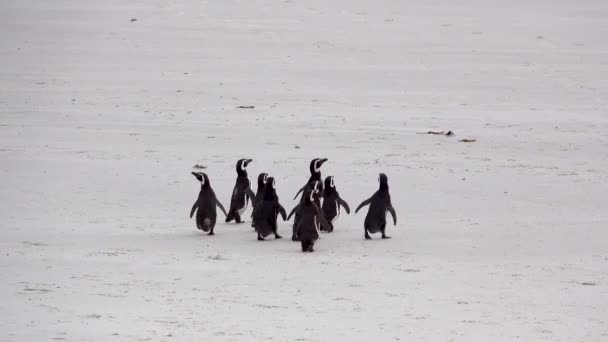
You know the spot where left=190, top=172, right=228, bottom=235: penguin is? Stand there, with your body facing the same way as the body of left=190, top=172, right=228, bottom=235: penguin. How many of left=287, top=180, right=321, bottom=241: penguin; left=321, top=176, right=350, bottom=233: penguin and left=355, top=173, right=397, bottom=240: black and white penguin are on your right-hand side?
3

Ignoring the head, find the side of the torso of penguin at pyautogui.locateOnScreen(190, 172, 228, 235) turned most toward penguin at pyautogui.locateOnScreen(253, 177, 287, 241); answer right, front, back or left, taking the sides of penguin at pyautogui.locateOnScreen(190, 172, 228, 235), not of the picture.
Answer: right

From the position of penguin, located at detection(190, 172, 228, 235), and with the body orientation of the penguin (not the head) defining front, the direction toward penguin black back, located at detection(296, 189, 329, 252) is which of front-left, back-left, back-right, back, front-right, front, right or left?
back-right

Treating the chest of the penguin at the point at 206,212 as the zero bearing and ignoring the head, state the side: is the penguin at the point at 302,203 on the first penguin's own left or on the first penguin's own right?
on the first penguin's own right

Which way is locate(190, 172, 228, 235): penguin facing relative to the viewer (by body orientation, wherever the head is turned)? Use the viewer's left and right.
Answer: facing away from the viewer

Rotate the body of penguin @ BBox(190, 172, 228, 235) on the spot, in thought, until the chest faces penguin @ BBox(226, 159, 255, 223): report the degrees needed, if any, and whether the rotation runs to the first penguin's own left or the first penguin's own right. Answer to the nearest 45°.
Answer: approximately 45° to the first penguin's own right

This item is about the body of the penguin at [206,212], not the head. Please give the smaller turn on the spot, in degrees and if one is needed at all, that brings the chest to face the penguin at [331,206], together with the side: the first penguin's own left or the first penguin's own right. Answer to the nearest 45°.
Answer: approximately 90° to the first penguin's own right

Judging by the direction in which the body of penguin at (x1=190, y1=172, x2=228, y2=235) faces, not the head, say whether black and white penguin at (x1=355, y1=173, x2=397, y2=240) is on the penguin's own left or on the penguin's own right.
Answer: on the penguin's own right

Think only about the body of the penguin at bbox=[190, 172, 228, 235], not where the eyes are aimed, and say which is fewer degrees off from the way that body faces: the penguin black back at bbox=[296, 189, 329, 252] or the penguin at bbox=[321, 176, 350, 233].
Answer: the penguin
